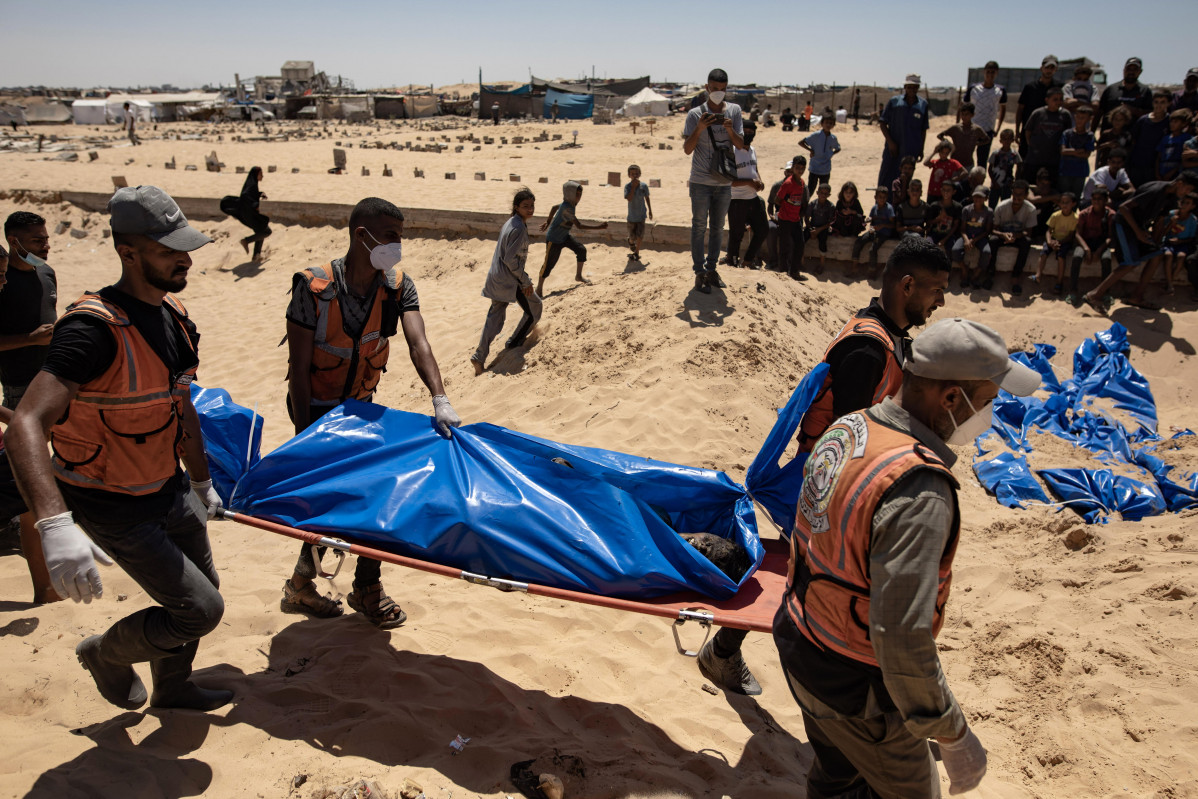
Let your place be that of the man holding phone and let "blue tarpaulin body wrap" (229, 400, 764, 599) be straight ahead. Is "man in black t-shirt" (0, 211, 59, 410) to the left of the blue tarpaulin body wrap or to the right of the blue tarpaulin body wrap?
right

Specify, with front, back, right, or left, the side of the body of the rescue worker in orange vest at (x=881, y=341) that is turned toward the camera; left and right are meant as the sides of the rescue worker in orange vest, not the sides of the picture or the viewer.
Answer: right

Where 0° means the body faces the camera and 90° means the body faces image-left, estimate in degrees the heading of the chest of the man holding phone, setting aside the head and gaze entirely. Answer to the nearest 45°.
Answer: approximately 0°

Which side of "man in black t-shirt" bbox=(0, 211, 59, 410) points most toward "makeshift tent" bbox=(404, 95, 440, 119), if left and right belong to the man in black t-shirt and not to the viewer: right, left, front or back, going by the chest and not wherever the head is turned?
left

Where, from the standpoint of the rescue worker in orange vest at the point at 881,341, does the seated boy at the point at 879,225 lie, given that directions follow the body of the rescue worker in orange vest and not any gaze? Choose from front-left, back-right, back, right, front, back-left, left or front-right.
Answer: left

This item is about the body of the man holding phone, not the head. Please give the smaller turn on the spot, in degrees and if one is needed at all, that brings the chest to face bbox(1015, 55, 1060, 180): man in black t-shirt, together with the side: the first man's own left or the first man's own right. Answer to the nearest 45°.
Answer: approximately 135° to the first man's own left
